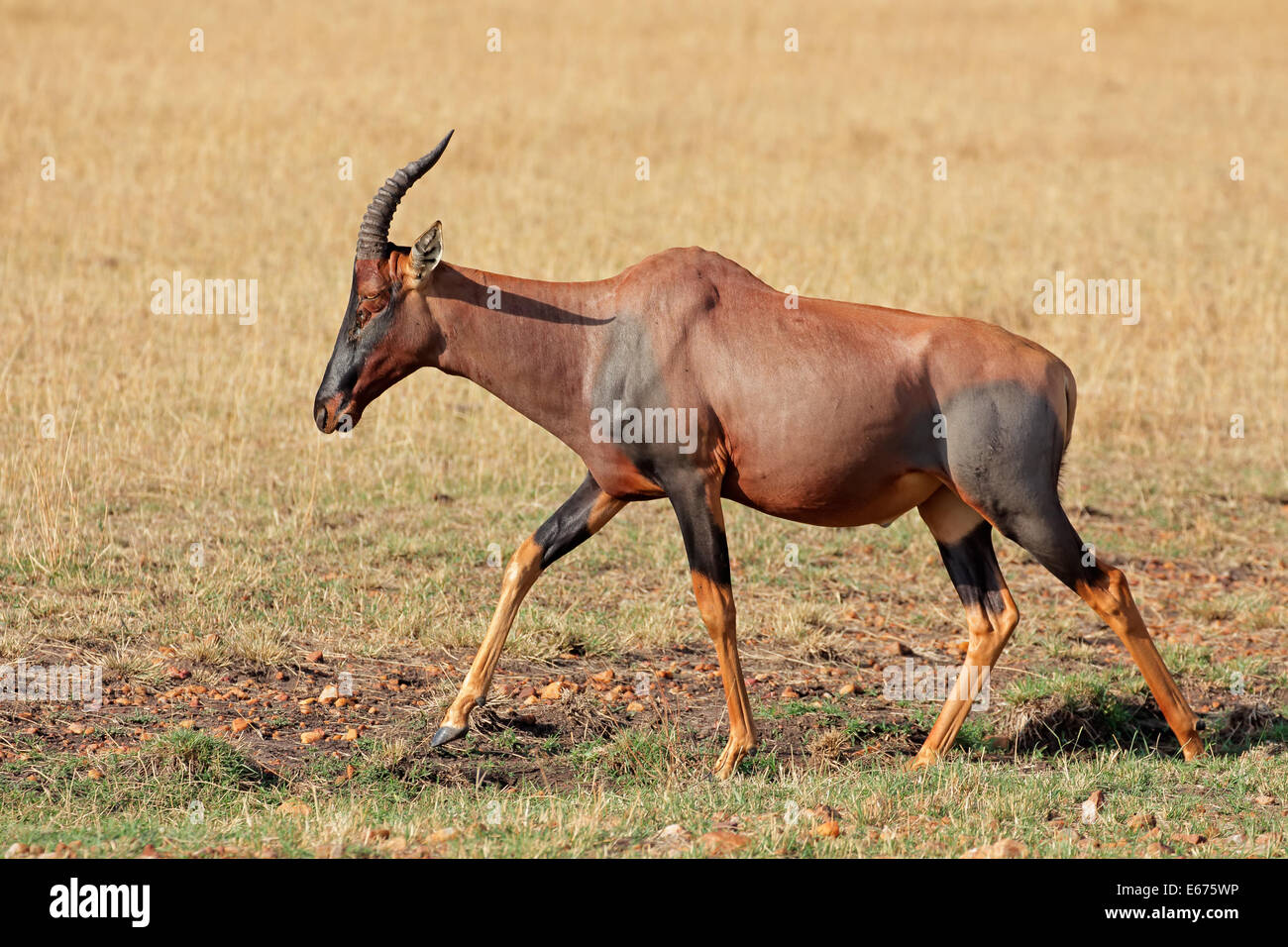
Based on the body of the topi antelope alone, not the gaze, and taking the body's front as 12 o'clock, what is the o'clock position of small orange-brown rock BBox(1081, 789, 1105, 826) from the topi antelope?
The small orange-brown rock is roughly at 7 o'clock from the topi antelope.

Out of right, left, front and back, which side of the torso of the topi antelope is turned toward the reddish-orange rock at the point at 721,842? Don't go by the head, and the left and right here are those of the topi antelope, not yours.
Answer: left

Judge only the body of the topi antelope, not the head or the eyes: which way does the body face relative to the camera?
to the viewer's left

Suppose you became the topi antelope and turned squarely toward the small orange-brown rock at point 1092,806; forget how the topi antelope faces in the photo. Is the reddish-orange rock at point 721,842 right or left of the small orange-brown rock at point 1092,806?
right

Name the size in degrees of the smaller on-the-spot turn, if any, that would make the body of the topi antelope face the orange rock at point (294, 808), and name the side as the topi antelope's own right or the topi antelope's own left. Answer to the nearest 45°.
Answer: approximately 45° to the topi antelope's own left
